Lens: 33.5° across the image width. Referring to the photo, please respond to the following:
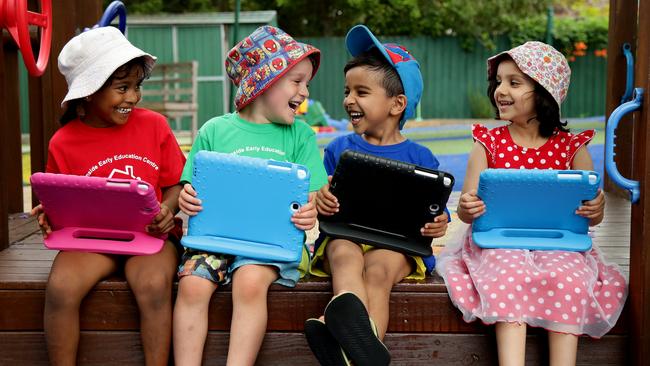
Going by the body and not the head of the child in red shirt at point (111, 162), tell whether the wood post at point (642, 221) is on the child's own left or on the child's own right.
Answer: on the child's own left

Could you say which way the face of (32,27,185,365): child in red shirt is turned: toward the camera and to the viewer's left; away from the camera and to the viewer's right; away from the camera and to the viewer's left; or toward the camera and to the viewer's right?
toward the camera and to the viewer's right

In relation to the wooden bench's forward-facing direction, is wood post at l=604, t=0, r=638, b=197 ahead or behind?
behind

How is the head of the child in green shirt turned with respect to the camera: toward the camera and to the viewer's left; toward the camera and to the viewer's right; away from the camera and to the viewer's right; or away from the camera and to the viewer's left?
toward the camera and to the viewer's right

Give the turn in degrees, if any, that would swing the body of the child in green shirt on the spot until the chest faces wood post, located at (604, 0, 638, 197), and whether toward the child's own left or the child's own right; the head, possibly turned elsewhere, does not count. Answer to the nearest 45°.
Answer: approximately 135° to the child's own left
